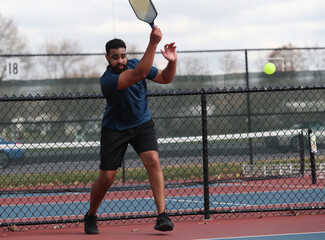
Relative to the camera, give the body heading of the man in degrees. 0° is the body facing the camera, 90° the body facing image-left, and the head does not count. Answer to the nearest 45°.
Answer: approximately 315°

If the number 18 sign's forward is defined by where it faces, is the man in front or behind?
in front

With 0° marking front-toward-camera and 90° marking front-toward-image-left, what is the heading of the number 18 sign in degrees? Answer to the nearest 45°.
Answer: approximately 0°

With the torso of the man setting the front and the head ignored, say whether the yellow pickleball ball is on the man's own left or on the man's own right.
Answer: on the man's own left

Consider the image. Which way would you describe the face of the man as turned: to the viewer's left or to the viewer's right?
to the viewer's right

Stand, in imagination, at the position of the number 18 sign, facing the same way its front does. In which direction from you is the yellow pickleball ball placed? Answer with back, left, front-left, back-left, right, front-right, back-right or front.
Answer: left
